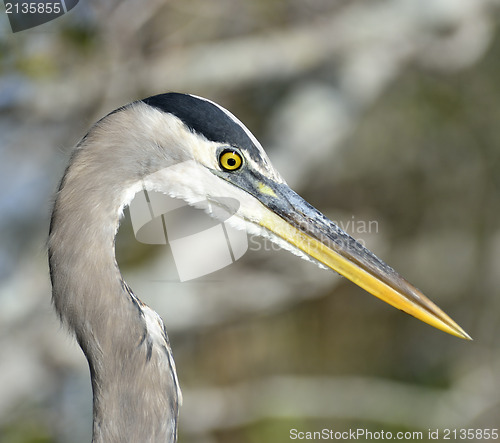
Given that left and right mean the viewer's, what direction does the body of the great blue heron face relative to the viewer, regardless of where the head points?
facing to the right of the viewer
